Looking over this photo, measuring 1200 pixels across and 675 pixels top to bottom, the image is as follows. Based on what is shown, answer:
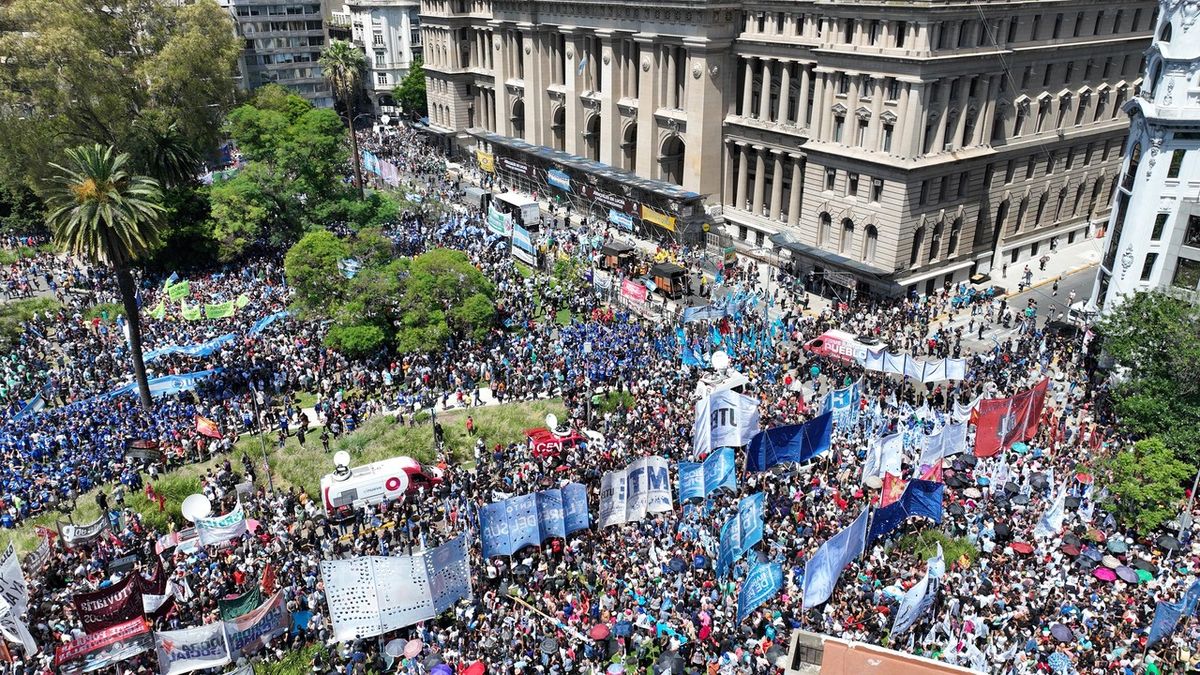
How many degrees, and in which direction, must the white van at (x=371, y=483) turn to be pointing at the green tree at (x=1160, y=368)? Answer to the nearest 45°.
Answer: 0° — it already faces it

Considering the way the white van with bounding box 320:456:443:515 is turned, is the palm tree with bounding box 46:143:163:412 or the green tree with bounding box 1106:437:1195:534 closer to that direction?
the green tree

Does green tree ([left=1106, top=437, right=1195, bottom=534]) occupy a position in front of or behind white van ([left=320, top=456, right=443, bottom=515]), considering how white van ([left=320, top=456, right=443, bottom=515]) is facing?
in front

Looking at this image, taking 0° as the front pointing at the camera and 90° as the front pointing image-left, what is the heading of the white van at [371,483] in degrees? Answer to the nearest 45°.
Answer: approximately 270°

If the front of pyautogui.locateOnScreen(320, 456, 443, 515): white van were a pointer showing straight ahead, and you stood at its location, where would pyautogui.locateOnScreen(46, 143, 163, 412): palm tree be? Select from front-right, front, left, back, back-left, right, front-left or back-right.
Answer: back-left

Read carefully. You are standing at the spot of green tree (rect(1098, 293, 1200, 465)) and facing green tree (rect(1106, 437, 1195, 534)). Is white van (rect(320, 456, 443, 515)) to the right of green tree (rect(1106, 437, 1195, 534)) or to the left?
right

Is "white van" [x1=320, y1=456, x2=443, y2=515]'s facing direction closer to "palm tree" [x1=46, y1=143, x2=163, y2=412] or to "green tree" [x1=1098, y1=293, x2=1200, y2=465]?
the green tree
